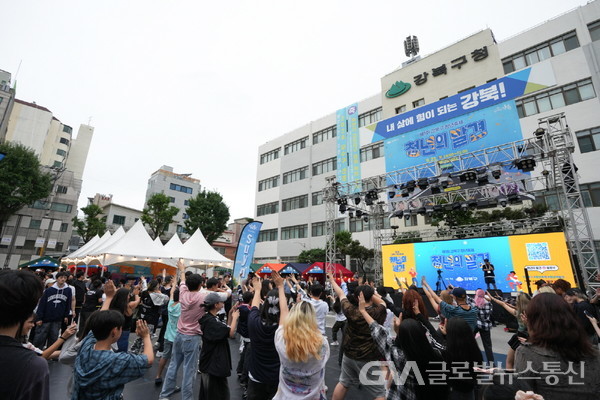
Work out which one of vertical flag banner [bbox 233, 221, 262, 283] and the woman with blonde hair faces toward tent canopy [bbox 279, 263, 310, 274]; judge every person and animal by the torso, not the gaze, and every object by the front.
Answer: the woman with blonde hair

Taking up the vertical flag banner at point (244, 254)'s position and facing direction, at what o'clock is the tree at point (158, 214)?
The tree is roughly at 5 o'clock from the vertical flag banner.

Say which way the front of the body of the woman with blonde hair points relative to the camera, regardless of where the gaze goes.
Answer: away from the camera

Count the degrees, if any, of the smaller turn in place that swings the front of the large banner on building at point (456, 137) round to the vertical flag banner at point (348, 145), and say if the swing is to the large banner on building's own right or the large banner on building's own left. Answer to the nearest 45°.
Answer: approximately 90° to the large banner on building's own right

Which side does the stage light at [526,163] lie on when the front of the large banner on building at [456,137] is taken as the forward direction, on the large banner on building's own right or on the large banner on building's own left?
on the large banner on building's own left

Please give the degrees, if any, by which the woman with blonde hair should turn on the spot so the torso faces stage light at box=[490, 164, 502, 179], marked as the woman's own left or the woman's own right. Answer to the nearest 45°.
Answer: approximately 45° to the woman's own right

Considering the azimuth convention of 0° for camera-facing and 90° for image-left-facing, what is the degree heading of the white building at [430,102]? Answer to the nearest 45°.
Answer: approximately 45°

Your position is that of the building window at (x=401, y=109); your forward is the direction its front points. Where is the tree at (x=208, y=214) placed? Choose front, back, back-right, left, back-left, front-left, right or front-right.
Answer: front-right

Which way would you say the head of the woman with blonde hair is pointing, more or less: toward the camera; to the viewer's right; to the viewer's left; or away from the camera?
away from the camera

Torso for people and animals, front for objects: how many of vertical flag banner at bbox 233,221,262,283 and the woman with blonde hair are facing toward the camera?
1
